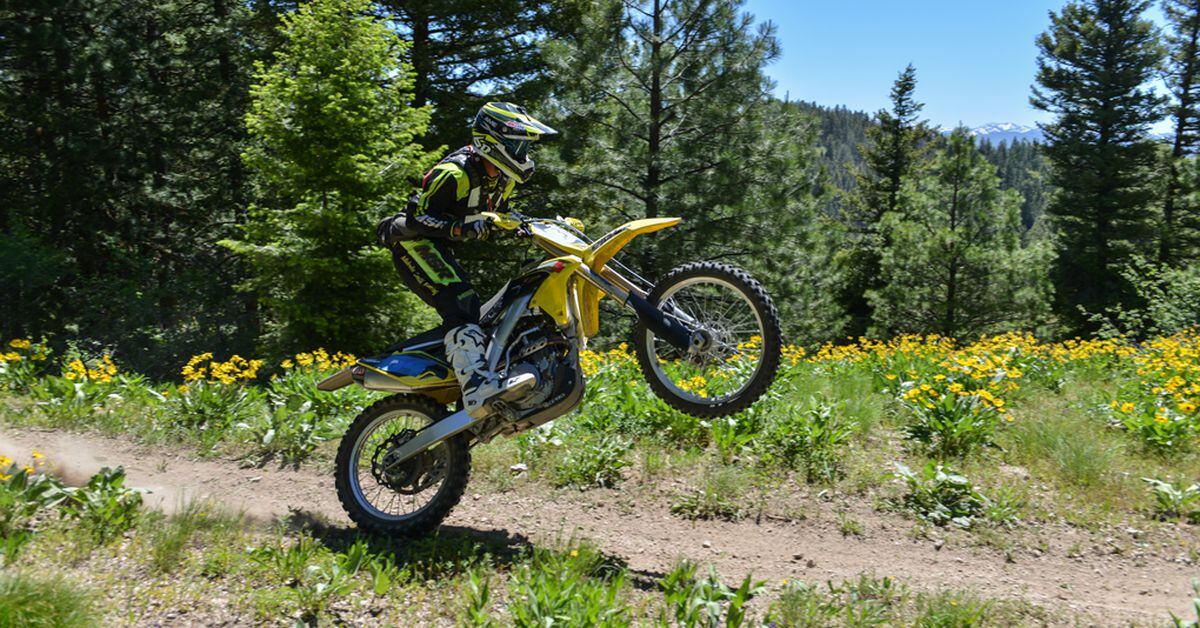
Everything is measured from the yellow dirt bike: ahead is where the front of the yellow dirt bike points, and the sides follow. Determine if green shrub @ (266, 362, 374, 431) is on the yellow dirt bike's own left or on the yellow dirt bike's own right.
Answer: on the yellow dirt bike's own left

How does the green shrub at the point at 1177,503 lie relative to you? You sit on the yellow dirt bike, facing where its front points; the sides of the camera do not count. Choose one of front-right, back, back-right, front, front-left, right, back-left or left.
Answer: front

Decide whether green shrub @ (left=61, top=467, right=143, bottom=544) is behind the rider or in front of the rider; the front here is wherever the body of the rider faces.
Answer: behind

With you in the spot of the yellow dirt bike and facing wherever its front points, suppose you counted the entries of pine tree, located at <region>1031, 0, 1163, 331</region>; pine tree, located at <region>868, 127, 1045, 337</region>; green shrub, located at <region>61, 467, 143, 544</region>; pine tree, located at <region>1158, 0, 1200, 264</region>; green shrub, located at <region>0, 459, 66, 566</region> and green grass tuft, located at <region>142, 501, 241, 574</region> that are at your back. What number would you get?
3

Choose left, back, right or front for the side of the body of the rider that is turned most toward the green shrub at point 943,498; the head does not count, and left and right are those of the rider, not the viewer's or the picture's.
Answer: front

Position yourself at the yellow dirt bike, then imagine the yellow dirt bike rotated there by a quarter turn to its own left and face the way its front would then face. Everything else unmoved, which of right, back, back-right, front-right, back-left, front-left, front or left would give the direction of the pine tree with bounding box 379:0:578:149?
front

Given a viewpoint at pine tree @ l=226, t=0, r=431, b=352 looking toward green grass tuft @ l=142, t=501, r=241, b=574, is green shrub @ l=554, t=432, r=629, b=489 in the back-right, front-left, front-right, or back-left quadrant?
front-left

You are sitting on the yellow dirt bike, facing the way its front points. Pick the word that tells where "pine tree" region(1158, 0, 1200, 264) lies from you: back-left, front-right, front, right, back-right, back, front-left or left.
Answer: front-left

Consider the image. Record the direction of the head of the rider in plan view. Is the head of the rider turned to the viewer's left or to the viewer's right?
to the viewer's right

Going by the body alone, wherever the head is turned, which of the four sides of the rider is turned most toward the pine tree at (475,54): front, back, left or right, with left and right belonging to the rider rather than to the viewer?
left

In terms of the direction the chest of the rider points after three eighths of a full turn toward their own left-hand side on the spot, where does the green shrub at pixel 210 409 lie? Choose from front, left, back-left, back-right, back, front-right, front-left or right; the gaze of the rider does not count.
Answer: front

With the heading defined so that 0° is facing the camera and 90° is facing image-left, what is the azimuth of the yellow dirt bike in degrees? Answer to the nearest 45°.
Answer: approximately 270°

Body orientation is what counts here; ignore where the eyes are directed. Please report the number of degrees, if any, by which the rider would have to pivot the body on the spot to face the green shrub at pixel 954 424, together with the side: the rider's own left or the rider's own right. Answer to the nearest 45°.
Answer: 0° — they already face it

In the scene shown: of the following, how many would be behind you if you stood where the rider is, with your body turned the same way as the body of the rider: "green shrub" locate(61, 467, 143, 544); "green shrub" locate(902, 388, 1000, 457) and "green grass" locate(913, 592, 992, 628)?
1

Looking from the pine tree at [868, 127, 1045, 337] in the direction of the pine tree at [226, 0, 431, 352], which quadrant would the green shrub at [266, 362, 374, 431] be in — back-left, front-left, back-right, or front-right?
front-left

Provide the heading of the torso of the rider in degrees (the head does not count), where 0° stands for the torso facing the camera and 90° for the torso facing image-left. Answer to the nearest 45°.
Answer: approximately 270°

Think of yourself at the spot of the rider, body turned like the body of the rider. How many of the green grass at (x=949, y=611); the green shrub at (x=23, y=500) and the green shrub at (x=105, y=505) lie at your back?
2
